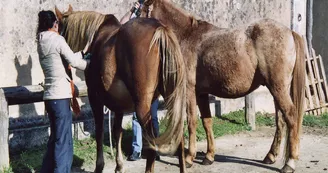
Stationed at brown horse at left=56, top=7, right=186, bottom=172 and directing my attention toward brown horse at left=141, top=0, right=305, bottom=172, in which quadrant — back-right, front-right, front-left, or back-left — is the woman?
back-left

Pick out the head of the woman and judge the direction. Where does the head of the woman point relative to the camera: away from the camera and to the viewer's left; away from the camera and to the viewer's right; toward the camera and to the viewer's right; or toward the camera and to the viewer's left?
away from the camera and to the viewer's right

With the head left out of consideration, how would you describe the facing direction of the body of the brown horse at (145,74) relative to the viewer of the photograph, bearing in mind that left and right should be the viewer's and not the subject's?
facing away from the viewer and to the left of the viewer

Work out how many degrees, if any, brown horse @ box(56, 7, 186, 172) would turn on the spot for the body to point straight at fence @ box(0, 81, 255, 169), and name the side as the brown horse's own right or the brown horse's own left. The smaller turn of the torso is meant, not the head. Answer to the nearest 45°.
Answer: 0° — it already faces it

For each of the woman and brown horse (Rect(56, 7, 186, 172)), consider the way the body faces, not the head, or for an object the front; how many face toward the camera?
0

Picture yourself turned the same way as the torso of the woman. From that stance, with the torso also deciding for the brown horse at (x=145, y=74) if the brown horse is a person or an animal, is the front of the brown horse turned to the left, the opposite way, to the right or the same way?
to the left

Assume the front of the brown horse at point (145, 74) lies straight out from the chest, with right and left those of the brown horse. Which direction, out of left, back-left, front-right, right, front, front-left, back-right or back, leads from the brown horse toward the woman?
front-left

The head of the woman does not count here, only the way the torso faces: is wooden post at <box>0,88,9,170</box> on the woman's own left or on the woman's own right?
on the woman's own left

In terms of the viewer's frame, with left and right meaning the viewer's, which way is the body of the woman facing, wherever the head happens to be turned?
facing away from the viewer and to the right of the viewer

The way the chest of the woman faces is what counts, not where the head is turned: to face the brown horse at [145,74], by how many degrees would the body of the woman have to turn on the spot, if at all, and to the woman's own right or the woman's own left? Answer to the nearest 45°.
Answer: approximately 45° to the woman's own right
